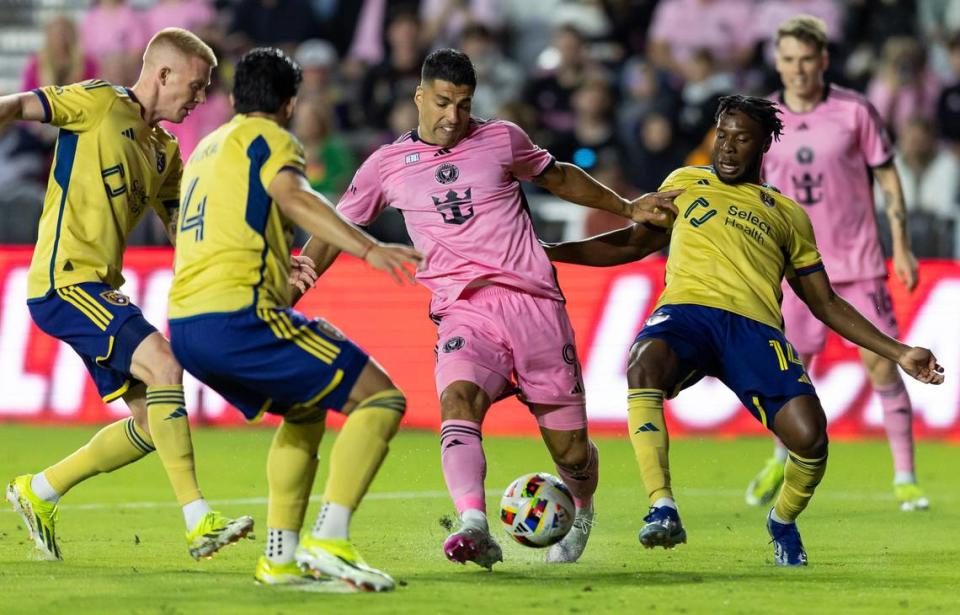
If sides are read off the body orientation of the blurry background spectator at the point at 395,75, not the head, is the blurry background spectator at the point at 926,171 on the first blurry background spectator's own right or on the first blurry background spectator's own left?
on the first blurry background spectator's own left

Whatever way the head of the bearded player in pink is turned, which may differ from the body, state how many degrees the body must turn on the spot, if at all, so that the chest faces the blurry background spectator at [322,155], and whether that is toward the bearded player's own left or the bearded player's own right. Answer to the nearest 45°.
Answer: approximately 180°

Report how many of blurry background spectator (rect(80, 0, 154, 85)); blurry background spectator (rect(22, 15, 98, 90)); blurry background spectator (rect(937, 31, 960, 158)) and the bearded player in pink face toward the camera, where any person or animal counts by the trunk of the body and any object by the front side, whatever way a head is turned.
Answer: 4

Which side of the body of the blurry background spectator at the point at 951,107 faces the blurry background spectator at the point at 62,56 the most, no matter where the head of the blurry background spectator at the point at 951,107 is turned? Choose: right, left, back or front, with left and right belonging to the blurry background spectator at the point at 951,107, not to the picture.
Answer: right

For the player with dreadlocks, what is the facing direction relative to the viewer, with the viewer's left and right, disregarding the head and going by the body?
facing the viewer

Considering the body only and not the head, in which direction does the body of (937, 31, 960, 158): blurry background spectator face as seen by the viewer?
toward the camera

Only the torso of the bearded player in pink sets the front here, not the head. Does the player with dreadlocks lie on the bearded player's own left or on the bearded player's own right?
on the bearded player's own left

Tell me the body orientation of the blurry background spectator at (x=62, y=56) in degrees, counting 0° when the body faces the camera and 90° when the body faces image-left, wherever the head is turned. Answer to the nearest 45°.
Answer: approximately 0°

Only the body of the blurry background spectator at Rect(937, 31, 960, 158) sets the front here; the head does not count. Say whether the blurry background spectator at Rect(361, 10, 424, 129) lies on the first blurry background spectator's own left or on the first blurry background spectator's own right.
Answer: on the first blurry background spectator's own right

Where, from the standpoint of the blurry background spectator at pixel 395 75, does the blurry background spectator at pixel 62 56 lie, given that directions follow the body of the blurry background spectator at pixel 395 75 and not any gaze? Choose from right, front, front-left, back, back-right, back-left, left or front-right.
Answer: right

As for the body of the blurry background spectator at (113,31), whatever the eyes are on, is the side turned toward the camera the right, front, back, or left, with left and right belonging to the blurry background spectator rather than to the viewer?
front

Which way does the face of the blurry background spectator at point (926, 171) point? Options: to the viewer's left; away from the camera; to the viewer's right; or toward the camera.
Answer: toward the camera

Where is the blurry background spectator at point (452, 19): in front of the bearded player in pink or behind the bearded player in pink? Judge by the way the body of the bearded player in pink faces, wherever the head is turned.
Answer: behind
